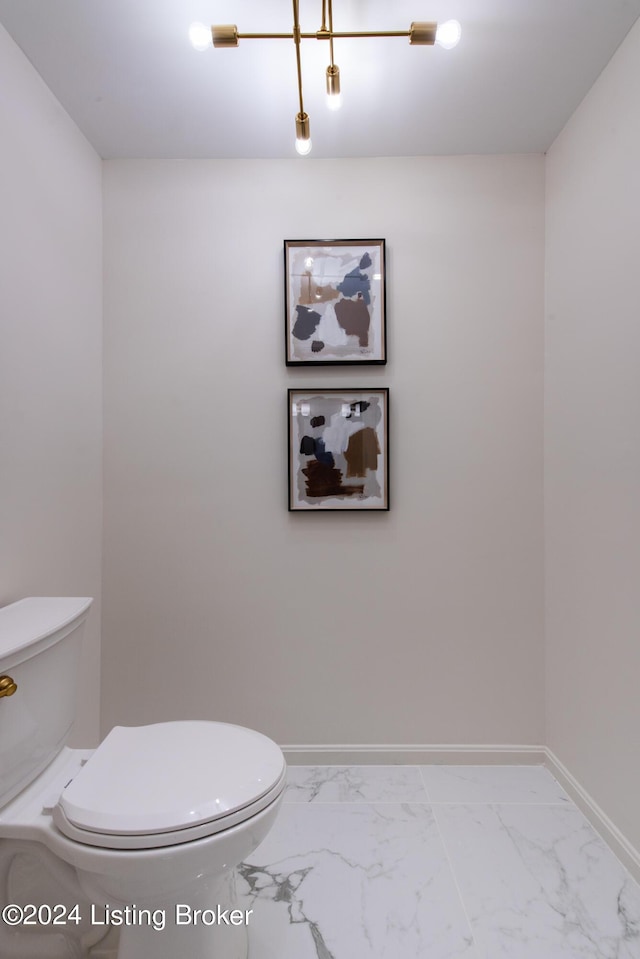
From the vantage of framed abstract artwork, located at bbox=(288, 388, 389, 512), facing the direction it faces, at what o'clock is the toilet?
The toilet is roughly at 1 o'clock from the framed abstract artwork.

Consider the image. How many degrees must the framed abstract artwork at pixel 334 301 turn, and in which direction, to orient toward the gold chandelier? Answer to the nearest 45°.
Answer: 0° — it already faces it

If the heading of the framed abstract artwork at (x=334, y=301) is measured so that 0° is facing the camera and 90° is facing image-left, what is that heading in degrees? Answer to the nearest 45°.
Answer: approximately 0°

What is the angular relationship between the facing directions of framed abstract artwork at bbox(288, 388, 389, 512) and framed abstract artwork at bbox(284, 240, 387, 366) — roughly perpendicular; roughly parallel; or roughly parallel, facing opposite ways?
roughly parallel

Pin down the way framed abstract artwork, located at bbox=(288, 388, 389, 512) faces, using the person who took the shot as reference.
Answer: facing the viewer

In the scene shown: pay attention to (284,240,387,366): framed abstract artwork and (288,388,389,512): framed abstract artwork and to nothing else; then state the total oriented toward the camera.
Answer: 2
